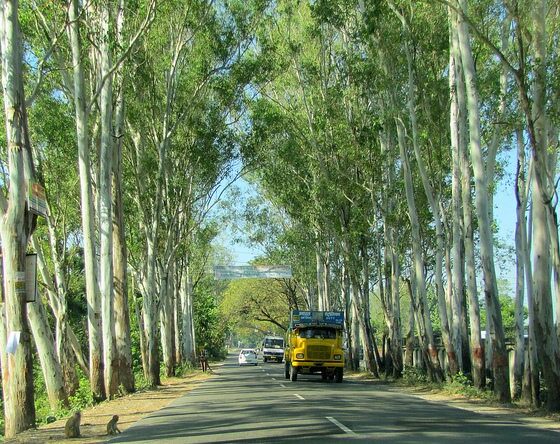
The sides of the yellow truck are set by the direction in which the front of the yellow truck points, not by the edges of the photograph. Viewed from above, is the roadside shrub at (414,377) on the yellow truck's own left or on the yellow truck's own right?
on the yellow truck's own left

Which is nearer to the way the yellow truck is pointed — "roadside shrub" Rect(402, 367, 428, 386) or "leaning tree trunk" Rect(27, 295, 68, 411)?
the leaning tree trunk

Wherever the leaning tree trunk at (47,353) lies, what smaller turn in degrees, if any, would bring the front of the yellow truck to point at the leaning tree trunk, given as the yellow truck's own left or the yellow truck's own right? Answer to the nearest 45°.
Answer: approximately 45° to the yellow truck's own right

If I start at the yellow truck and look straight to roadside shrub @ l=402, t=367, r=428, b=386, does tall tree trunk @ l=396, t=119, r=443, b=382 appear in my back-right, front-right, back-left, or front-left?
front-left

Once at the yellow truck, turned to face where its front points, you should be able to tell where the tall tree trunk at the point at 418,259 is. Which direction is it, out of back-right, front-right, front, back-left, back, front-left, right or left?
front-left

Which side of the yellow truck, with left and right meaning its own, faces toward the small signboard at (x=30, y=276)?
front

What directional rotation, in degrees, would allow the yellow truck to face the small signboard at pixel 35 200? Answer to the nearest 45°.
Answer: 0° — it already faces it

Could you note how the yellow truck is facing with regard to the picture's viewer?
facing the viewer
